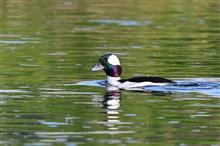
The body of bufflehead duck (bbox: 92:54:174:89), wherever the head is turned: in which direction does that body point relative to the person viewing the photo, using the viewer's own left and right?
facing to the left of the viewer
